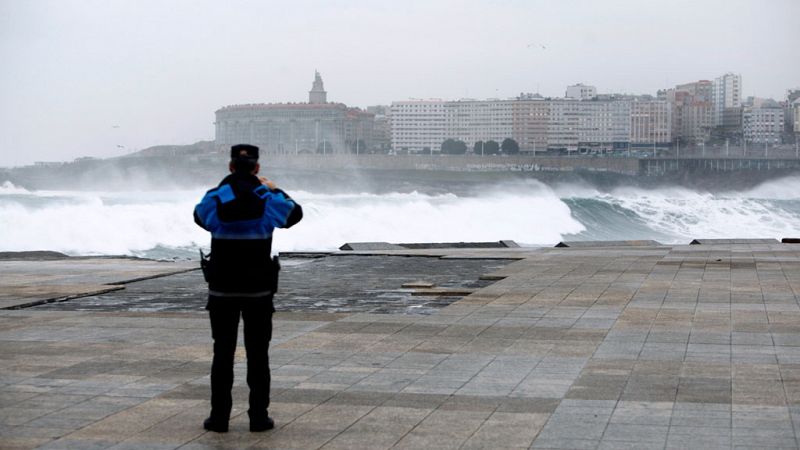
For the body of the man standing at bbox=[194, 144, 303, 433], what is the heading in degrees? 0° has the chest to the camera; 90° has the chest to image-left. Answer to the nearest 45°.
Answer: approximately 180°

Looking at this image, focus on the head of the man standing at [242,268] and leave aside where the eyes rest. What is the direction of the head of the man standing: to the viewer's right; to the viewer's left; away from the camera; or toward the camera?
away from the camera
